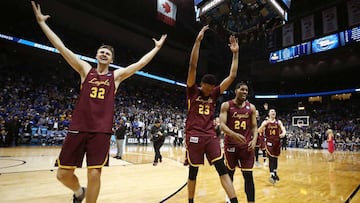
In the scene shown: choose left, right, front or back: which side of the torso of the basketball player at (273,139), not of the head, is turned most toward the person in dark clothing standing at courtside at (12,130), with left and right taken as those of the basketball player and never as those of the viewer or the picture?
right

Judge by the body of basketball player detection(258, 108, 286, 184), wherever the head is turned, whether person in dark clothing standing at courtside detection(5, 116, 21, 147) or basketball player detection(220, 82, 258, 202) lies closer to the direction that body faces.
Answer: the basketball player

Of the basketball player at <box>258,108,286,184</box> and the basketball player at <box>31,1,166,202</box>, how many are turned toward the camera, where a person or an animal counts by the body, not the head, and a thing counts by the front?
2

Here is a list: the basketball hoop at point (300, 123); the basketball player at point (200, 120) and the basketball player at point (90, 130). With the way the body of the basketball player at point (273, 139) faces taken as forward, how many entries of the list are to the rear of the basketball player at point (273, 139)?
1

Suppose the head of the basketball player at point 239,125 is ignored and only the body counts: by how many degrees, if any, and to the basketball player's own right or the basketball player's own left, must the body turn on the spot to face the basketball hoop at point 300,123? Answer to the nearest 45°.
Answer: approximately 180°

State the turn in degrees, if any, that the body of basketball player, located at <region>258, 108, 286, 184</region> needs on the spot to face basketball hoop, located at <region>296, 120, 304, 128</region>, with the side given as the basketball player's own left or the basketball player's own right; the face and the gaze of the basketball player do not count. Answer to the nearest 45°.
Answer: approximately 180°

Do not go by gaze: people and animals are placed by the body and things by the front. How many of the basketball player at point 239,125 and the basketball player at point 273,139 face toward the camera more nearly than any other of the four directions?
2
